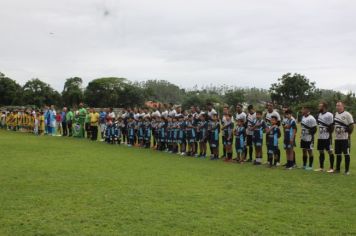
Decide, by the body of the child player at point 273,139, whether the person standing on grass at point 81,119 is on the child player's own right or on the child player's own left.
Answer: on the child player's own right

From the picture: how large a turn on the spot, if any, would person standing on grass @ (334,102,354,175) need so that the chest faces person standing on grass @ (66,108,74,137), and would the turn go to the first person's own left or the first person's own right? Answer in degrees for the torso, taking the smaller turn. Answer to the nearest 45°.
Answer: approximately 90° to the first person's own right

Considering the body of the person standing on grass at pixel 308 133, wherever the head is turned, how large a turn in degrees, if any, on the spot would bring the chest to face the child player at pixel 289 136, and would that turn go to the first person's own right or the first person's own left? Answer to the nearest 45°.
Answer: approximately 45° to the first person's own right

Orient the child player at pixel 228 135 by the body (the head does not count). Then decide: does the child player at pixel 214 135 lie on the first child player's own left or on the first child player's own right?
on the first child player's own right

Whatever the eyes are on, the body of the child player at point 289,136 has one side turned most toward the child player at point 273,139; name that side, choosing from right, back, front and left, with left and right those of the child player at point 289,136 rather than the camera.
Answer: right

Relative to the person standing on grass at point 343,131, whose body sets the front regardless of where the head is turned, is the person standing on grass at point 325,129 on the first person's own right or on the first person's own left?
on the first person's own right

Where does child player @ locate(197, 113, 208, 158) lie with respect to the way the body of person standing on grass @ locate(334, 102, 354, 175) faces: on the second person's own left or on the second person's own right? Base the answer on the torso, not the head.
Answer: on the second person's own right

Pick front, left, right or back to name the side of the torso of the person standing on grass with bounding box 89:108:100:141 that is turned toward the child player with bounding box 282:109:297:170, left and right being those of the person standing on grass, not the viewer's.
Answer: left

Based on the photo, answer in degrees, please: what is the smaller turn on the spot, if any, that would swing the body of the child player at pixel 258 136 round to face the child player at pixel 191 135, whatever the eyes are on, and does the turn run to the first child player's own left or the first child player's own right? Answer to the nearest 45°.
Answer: approximately 90° to the first child player's own right

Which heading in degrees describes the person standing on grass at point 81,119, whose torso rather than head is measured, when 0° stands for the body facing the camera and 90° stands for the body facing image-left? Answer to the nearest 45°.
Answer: approximately 45°

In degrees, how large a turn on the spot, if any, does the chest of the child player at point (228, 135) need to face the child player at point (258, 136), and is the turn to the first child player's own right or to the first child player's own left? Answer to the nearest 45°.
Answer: approximately 90° to the first child player's own left
